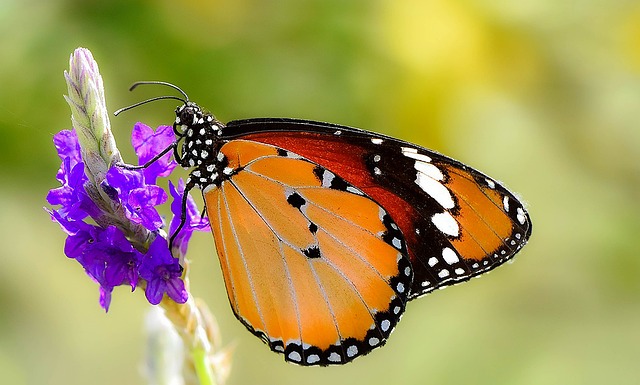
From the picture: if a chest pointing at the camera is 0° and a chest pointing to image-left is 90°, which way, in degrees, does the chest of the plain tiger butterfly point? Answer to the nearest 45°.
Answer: approximately 90°

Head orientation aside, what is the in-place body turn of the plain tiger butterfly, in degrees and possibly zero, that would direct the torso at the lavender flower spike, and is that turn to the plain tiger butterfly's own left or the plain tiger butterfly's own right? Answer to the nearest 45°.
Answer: approximately 45° to the plain tiger butterfly's own left
